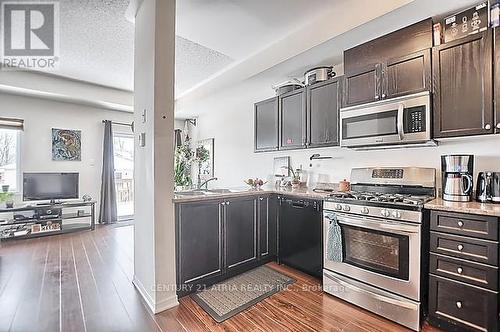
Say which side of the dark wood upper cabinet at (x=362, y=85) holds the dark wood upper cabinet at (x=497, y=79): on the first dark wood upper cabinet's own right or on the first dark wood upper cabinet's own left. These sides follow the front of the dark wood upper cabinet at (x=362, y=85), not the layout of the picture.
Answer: on the first dark wood upper cabinet's own left

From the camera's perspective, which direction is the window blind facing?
toward the camera

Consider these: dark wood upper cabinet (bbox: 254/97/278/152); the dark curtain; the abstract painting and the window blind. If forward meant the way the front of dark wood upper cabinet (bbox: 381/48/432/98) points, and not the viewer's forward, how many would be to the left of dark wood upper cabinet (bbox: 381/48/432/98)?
0

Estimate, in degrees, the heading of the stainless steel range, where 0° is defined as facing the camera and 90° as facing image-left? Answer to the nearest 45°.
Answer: approximately 45°

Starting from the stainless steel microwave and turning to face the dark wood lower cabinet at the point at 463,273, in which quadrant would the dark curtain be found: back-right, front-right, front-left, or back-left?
back-right

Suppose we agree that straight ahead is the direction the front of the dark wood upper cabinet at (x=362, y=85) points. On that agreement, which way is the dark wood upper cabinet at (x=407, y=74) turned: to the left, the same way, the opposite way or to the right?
the same way

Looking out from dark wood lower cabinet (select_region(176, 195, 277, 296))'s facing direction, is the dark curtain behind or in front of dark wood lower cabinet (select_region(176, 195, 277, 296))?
behind

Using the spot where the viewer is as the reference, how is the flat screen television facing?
facing the viewer

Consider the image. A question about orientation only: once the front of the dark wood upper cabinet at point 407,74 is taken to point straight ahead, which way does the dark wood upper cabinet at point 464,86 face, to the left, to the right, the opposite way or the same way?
the same way

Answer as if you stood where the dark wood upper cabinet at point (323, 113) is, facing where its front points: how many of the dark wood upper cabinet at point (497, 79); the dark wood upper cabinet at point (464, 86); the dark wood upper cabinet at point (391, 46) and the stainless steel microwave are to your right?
0

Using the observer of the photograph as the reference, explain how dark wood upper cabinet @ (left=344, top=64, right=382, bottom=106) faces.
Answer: facing the viewer and to the left of the viewer

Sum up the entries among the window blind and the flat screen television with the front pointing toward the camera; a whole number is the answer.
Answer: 2

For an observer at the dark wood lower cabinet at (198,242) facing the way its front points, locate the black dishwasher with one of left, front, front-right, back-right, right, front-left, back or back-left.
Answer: front-left
